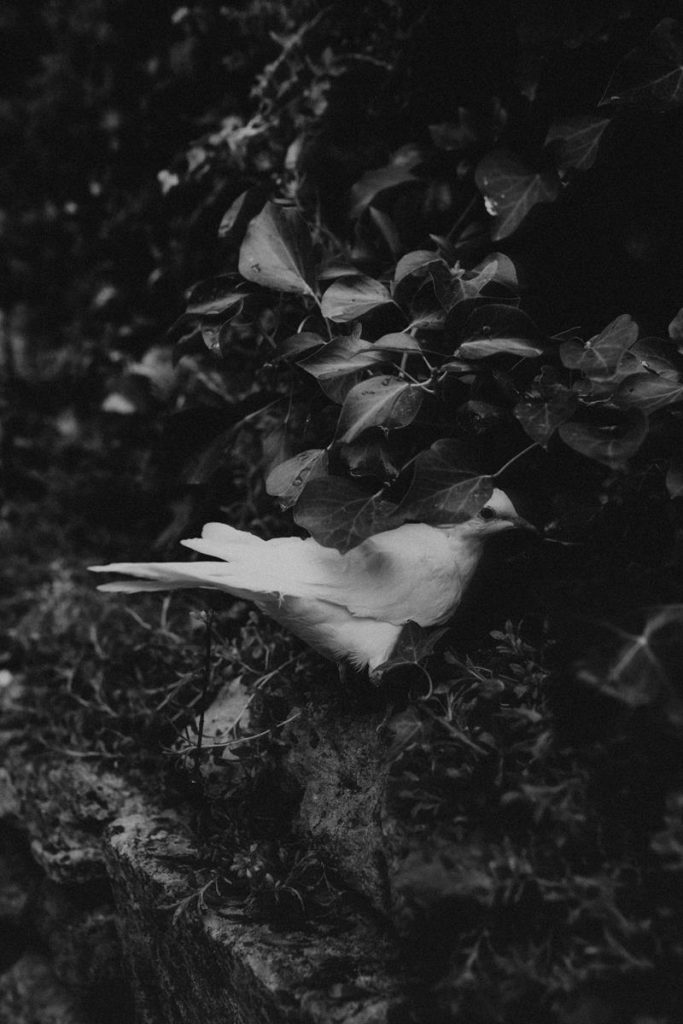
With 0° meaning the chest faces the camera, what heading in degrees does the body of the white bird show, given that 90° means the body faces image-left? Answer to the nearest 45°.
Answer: approximately 270°
